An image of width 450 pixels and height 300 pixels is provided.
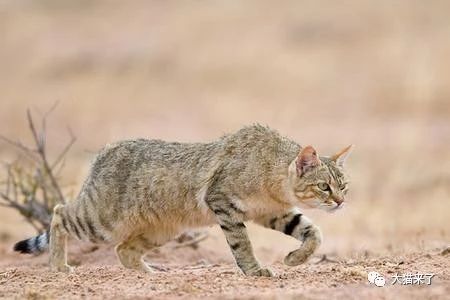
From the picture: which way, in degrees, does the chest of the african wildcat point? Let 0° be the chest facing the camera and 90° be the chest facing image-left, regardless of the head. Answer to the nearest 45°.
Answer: approximately 270°
